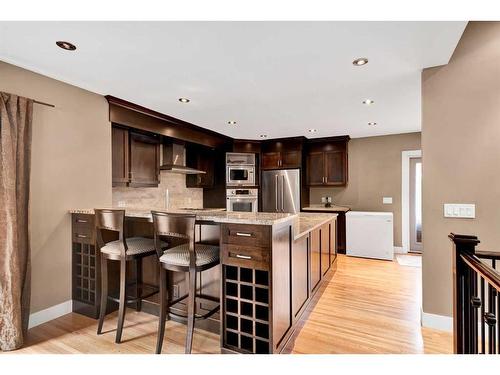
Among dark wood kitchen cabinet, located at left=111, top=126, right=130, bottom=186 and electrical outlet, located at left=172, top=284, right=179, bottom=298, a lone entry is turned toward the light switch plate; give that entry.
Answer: the dark wood kitchen cabinet

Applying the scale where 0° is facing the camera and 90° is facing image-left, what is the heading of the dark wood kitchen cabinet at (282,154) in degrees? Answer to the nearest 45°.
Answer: approximately 0°

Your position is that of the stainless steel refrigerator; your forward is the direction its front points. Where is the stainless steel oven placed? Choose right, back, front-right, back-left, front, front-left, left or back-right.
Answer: right

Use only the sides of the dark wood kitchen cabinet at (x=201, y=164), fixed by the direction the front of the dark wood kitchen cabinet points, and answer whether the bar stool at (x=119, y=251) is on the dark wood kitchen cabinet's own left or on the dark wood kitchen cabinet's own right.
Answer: on the dark wood kitchen cabinet's own right

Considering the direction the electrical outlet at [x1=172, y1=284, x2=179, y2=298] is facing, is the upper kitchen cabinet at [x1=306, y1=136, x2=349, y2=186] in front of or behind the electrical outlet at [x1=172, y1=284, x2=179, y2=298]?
behind

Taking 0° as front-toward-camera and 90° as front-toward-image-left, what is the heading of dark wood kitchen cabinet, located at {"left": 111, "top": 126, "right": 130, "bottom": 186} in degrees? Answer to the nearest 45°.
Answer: approximately 315°

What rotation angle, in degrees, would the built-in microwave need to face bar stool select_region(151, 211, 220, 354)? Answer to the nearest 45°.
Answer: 0° — it already faces it

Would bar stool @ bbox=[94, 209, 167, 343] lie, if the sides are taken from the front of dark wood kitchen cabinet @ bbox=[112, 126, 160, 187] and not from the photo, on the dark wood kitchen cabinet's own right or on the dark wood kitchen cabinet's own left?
on the dark wood kitchen cabinet's own right

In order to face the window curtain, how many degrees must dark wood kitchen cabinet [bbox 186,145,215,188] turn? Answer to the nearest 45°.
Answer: approximately 90° to its right

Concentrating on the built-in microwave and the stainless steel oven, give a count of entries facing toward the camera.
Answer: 2

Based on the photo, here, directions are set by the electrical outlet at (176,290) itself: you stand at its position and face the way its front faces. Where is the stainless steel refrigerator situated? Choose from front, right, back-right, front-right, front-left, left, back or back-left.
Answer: back
